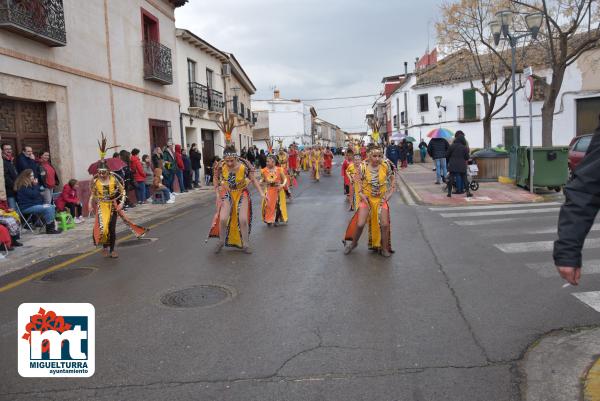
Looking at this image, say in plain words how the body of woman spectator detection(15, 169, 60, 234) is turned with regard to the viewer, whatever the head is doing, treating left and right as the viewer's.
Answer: facing to the right of the viewer

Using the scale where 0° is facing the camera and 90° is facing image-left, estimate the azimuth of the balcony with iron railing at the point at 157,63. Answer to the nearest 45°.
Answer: approximately 315°

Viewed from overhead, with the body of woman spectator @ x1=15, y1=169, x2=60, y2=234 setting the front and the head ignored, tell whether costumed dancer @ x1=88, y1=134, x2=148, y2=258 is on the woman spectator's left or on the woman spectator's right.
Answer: on the woman spectator's right

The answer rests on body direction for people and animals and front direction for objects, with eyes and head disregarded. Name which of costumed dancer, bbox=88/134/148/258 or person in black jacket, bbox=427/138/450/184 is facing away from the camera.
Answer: the person in black jacket

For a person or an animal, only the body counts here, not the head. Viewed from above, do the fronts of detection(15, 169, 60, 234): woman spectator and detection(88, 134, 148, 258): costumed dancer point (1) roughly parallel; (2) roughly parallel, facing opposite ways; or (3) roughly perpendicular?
roughly perpendicular

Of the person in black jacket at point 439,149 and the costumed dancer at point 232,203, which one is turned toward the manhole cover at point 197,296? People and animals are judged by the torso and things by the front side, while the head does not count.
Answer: the costumed dancer

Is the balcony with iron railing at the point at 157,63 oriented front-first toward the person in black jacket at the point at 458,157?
yes

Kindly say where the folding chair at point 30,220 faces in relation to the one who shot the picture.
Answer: facing to the right of the viewer

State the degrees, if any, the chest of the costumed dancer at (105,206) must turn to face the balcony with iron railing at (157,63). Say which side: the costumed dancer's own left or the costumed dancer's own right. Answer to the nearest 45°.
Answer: approximately 180°
